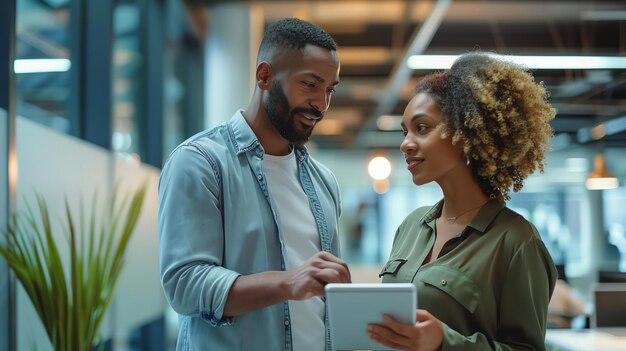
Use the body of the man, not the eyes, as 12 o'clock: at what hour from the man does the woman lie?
The woman is roughly at 11 o'clock from the man.

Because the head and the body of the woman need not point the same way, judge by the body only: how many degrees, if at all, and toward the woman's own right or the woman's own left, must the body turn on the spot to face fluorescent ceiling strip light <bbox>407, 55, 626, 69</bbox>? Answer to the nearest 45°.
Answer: approximately 135° to the woman's own right

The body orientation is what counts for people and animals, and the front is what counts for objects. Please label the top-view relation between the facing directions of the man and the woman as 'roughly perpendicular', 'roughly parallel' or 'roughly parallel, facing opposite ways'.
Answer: roughly perpendicular

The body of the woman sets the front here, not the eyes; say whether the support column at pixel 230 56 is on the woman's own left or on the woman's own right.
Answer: on the woman's own right

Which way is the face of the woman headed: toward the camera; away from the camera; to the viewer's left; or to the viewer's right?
to the viewer's left

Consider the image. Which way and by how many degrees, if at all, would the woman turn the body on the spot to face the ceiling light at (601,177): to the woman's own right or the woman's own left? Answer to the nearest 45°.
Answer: approximately 135° to the woman's own right

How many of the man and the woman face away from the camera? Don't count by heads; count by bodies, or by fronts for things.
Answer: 0

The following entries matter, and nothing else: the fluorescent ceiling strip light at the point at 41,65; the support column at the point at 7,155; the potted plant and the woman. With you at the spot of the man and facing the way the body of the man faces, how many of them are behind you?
3

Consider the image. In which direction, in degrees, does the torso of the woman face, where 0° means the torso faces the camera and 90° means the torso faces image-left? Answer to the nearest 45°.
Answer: approximately 45°

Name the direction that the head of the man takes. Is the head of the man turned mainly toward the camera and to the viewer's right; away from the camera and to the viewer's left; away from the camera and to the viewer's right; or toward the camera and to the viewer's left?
toward the camera and to the viewer's right

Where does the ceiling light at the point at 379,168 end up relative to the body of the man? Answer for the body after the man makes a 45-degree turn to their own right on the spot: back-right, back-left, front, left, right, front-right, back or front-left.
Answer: back
